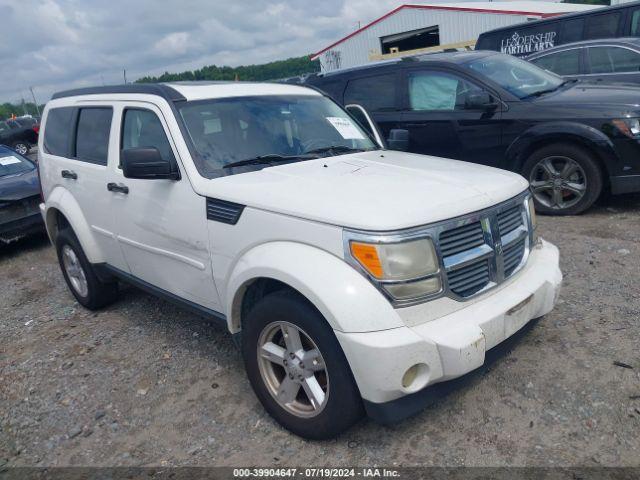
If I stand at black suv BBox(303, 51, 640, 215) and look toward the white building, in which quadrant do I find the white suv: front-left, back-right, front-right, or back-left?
back-left

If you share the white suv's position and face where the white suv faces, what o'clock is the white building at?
The white building is roughly at 8 o'clock from the white suv.

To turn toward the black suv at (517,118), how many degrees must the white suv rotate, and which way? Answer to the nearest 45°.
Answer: approximately 90° to its left

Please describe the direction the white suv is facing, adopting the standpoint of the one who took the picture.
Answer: facing the viewer and to the right of the viewer
